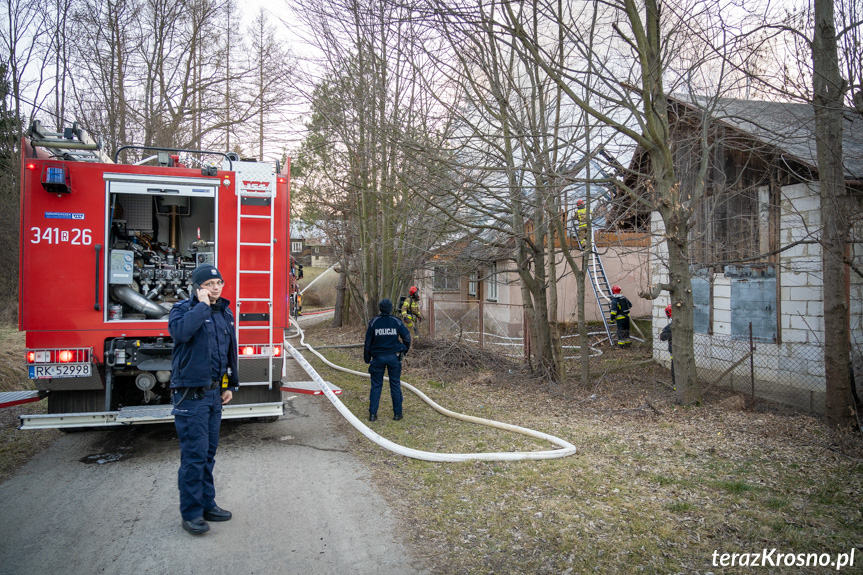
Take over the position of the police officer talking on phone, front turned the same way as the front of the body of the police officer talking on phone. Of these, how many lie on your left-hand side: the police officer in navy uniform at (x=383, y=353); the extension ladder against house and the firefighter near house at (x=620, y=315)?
3

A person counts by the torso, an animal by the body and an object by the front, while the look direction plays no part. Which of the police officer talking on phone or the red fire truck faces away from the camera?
the red fire truck

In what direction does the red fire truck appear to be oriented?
away from the camera

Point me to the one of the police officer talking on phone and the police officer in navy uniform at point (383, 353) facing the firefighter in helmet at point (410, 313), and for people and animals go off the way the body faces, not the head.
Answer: the police officer in navy uniform

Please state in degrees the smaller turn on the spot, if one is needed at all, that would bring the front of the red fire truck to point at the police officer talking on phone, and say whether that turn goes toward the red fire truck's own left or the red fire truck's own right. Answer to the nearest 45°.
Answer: approximately 180°

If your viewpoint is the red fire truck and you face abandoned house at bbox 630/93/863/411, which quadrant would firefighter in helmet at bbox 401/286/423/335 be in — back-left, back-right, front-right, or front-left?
front-left

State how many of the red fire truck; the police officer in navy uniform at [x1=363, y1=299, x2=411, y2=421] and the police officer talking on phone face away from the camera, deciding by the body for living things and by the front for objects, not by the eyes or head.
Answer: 2

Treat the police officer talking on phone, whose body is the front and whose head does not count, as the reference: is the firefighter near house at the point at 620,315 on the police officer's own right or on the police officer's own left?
on the police officer's own left

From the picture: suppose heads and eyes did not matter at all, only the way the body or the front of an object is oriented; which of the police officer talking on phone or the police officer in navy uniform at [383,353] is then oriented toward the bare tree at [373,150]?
the police officer in navy uniform

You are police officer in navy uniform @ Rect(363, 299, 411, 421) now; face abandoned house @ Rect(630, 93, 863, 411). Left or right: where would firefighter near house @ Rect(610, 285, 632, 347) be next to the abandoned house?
left

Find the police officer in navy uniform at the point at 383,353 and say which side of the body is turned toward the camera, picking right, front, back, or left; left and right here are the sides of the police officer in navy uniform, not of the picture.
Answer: back

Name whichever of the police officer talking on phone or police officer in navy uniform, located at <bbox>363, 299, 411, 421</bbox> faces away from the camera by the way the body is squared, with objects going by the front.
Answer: the police officer in navy uniform

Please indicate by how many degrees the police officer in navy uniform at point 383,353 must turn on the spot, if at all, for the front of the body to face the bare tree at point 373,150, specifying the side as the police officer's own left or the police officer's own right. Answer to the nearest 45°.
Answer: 0° — they already face it

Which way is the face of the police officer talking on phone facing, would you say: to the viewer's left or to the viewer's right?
to the viewer's right
